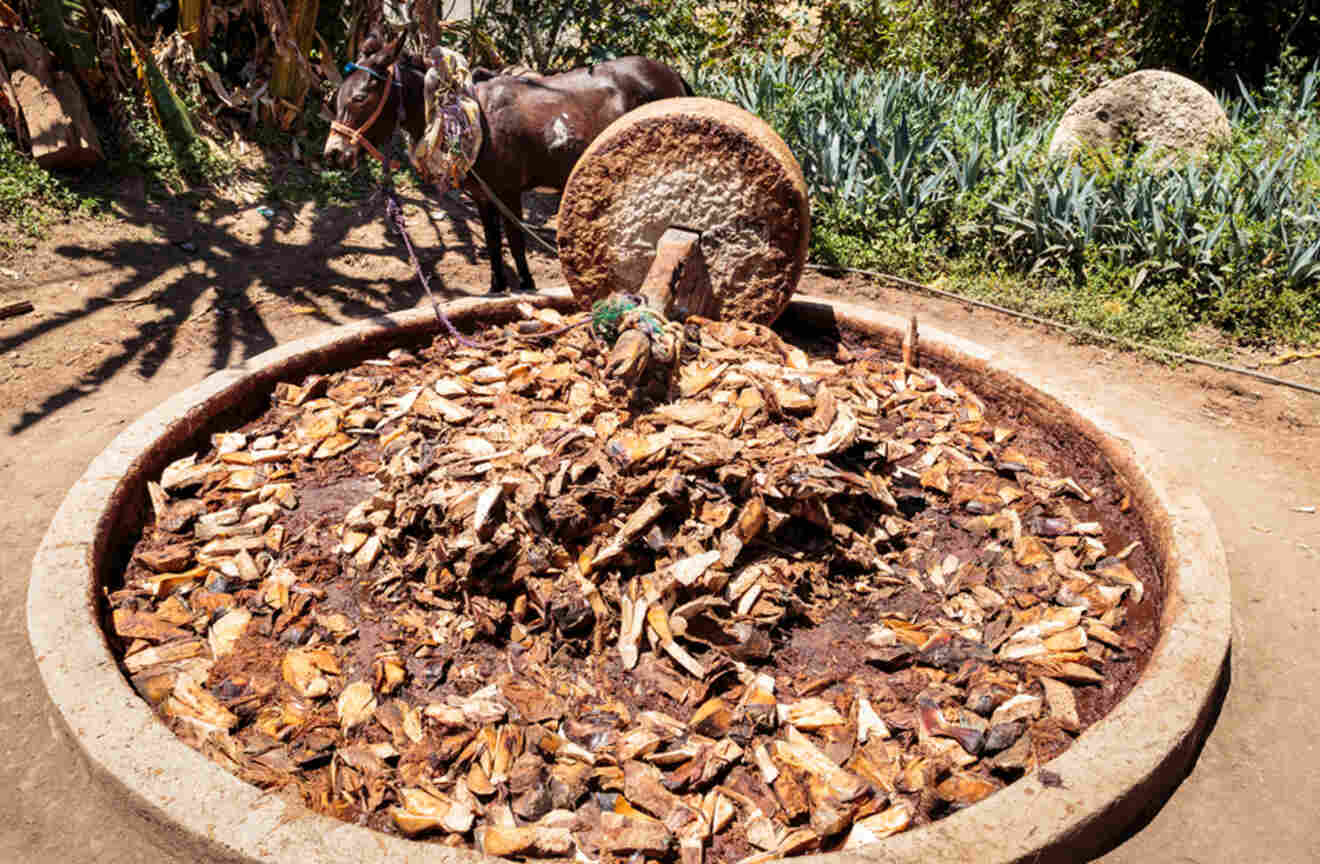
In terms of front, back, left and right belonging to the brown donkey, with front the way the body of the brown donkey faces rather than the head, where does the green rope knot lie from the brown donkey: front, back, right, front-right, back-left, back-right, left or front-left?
left

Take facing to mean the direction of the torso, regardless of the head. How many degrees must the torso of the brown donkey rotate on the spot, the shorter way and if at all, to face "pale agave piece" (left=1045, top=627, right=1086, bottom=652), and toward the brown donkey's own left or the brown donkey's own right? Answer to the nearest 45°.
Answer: approximately 135° to the brown donkey's own left

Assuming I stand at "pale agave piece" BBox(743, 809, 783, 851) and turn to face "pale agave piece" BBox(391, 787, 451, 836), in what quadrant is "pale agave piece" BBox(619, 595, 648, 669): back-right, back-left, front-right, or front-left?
front-right

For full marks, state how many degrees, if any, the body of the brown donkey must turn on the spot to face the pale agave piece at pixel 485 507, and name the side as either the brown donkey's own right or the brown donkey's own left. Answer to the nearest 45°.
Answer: approximately 90° to the brown donkey's own left

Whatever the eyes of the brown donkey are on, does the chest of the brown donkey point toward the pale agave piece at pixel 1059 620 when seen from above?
no

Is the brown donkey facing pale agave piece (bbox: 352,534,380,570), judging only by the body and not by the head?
no

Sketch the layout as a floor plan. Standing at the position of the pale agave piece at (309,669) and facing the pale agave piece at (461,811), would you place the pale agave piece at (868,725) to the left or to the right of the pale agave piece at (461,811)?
left

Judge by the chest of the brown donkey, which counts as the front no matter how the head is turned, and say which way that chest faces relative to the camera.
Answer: to the viewer's left

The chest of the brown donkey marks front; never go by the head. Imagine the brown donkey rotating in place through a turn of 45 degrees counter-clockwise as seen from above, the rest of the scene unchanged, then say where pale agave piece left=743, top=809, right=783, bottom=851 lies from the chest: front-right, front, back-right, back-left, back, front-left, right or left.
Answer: front-left

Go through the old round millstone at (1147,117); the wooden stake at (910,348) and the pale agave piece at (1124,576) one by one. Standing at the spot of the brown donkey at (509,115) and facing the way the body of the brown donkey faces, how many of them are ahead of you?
0

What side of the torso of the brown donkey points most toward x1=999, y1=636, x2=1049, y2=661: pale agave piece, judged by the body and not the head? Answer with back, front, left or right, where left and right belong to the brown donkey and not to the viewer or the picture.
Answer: left

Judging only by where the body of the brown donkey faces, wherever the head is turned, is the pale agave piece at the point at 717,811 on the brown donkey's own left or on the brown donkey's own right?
on the brown donkey's own left

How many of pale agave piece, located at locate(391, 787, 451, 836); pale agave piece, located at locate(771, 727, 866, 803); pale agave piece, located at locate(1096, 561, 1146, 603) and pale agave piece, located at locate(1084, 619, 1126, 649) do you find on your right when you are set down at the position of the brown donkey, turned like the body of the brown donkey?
0

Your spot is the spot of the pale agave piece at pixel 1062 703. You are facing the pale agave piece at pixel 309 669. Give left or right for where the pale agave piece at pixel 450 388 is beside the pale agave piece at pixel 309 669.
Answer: right

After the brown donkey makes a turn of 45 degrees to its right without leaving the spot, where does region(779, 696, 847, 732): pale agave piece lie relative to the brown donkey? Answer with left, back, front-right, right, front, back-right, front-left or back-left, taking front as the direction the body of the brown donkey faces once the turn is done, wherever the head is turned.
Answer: back-left

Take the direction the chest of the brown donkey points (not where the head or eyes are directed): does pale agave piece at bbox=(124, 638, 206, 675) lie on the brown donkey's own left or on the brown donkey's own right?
on the brown donkey's own left

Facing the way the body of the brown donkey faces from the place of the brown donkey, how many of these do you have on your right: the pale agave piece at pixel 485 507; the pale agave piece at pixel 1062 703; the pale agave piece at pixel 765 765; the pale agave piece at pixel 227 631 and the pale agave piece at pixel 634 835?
0
